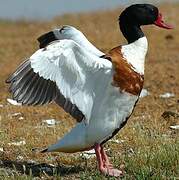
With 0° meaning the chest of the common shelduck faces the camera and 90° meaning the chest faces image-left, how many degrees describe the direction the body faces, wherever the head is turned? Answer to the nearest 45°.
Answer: approximately 270°
